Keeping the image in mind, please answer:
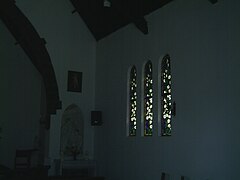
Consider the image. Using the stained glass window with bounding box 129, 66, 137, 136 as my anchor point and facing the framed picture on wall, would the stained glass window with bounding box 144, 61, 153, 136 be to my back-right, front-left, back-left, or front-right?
back-left

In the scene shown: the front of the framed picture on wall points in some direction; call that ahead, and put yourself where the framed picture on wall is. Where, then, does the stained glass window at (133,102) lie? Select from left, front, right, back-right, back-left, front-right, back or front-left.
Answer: front-left

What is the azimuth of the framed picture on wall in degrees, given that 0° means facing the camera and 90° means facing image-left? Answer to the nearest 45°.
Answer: approximately 0°

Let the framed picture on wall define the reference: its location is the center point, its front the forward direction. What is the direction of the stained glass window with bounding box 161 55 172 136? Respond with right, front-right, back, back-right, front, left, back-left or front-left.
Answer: front-left

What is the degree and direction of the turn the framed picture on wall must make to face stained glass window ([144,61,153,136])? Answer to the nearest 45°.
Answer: approximately 45° to its left
